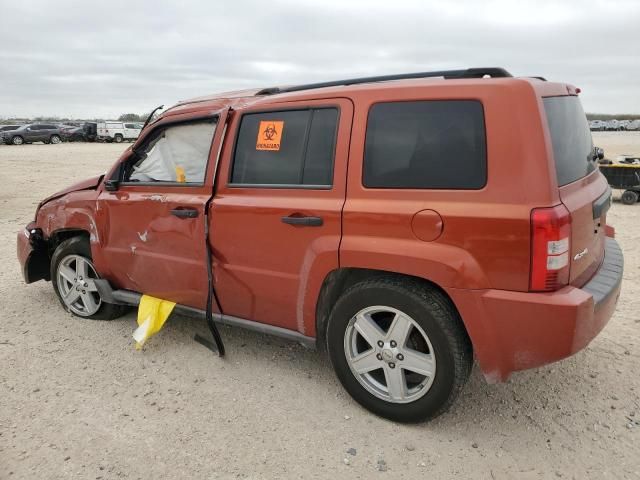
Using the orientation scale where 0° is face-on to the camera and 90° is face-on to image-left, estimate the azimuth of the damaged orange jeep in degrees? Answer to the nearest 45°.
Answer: approximately 135°

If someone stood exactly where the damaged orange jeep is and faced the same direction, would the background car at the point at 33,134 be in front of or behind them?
in front

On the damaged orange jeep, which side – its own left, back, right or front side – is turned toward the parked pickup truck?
front
